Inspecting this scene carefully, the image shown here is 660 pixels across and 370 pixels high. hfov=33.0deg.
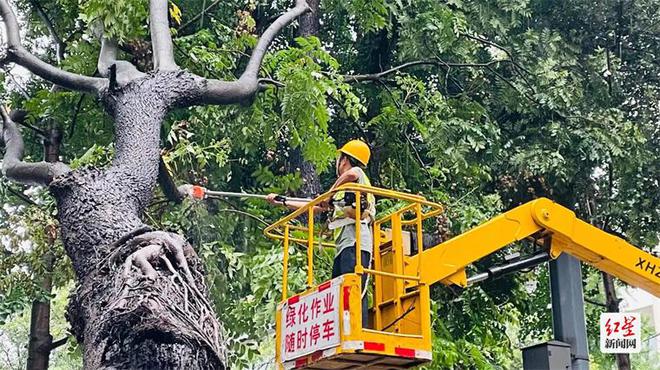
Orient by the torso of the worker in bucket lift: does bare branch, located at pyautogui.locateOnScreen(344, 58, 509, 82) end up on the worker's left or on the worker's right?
on the worker's right

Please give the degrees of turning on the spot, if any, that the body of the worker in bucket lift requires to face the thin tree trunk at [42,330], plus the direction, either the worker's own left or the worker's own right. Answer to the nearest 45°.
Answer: approximately 45° to the worker's own right

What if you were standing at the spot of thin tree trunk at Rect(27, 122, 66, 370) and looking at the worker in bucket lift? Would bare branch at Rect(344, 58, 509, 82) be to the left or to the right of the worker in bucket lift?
left

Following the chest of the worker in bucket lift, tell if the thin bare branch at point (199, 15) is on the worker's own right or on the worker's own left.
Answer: on the worker's own right

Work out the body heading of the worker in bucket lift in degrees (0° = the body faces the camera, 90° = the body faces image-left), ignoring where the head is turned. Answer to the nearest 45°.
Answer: approximately 90°

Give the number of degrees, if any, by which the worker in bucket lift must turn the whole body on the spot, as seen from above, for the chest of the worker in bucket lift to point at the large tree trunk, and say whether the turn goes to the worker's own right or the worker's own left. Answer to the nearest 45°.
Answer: approximately 45° to the worker's own left

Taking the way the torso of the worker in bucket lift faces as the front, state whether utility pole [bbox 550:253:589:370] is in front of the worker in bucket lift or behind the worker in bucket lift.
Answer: behind

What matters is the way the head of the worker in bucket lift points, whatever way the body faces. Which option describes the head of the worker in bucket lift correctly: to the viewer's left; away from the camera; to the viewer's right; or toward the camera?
to the viewer's left
